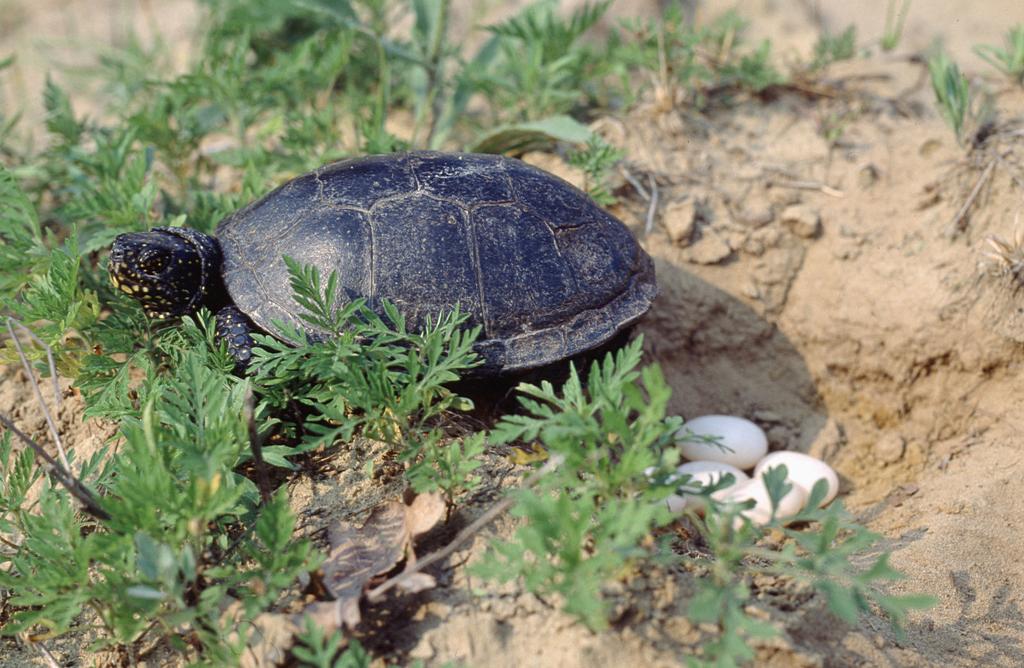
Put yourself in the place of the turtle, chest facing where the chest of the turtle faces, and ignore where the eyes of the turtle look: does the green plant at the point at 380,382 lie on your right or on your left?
on your left

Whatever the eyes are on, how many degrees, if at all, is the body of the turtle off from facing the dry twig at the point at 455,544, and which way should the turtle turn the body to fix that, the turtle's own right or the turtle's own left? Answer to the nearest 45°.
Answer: approximately 90° to the turtle's own left

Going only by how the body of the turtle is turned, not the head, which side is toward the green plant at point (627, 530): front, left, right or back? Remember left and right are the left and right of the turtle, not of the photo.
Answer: left

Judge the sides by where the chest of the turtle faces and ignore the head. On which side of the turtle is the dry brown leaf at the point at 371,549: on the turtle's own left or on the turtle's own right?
on the turtle's own left

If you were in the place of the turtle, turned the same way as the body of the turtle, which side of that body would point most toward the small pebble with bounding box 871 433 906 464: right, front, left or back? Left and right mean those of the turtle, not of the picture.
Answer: back

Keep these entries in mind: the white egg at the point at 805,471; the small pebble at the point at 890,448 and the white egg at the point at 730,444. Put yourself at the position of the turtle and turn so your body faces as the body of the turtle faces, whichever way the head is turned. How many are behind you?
3

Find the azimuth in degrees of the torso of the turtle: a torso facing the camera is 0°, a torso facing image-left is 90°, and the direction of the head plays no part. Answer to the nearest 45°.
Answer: approximately 90°
